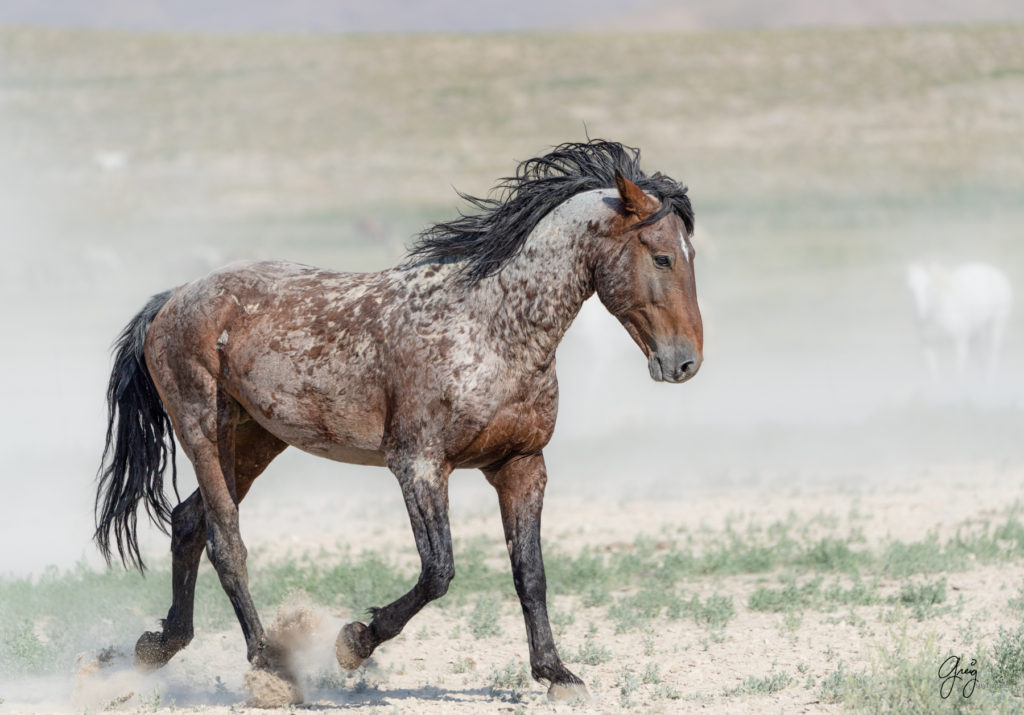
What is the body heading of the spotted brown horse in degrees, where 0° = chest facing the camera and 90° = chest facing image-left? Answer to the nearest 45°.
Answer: approximately 270°

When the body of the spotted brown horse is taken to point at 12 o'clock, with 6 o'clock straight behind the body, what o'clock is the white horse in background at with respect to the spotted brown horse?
The white horse in background is roughly at 10 o'clock from the spotted brown horse.
